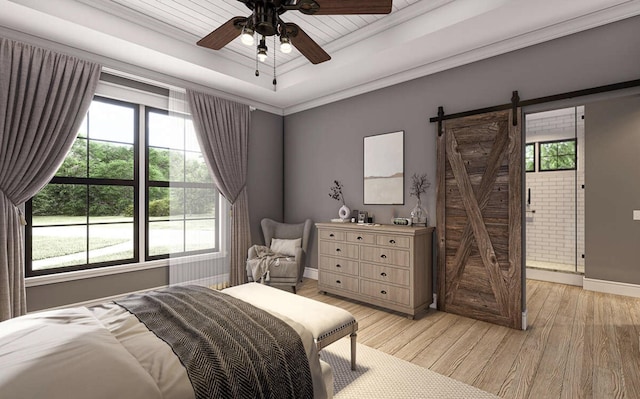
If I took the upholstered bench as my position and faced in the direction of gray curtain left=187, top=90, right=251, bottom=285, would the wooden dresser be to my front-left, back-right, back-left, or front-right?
front-right

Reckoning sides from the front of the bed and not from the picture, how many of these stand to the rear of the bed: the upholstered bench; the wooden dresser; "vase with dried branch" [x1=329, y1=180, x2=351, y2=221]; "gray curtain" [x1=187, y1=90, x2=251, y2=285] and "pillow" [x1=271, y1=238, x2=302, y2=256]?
0

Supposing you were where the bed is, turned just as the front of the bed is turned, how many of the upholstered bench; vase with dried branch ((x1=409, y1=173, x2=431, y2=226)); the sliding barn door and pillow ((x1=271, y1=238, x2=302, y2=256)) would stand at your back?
0

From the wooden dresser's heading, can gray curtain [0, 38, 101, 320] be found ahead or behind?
ahead

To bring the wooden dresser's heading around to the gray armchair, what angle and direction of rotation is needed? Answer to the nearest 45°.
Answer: approximately 45° to its right

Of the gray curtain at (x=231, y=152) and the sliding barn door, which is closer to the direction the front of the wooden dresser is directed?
the gray curtain

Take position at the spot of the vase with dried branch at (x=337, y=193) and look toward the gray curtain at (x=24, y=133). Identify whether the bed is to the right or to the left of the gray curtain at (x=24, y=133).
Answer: left

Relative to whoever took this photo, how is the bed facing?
facing away from the viewer and to the right of the viewer

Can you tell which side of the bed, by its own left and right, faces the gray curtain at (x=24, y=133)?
left

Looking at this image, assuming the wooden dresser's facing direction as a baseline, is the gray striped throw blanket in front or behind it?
in front

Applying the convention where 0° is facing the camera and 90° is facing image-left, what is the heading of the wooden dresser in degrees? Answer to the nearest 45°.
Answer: approximately 45°

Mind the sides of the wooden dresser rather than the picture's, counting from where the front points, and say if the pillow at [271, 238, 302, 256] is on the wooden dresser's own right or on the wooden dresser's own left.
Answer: on the wooden dresser's own right

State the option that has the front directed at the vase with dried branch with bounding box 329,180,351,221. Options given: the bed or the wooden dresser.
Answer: the bed

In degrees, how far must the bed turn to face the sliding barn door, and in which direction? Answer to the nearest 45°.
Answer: approximately 45° to its right

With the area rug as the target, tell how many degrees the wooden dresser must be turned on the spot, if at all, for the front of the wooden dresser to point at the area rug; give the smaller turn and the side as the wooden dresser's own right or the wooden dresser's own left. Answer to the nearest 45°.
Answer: approximately 45° to the wooden dresser's own left
